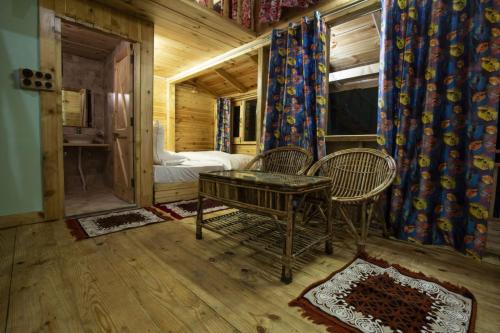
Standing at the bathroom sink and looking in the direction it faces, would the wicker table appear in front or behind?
in front

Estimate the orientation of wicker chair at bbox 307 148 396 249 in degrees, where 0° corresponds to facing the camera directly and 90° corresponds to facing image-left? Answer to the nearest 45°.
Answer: approximately 45°

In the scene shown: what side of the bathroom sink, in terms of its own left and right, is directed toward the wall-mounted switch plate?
front

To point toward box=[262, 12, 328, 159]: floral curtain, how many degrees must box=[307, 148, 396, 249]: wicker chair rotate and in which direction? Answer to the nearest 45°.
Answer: approximately 90° to its right

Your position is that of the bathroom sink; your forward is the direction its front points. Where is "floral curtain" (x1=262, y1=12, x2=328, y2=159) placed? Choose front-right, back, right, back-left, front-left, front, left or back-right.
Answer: front-left

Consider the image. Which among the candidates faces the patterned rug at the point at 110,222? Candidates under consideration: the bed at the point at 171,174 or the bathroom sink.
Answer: the bathroom sink

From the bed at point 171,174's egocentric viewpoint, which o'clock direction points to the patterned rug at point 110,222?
The patterned rug is roughly at 4 o'clock from the bed.

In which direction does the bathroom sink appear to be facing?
toward the camera

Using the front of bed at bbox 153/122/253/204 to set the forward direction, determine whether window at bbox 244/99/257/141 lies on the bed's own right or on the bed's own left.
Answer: on the bed's own left

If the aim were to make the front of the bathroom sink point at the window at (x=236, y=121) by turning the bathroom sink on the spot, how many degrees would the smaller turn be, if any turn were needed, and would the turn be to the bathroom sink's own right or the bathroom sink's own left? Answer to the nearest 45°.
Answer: approximately 90° to the bathroom sink's own left

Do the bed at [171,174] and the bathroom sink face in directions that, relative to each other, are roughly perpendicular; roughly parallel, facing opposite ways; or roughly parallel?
roughly perpendicular

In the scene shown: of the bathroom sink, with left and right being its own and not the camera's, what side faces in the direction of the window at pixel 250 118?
left

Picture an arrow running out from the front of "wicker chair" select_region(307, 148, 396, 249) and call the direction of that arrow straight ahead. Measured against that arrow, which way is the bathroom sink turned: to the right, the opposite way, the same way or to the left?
to the left

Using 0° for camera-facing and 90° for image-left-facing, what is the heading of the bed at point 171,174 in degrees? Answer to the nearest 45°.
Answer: approximately 270°
